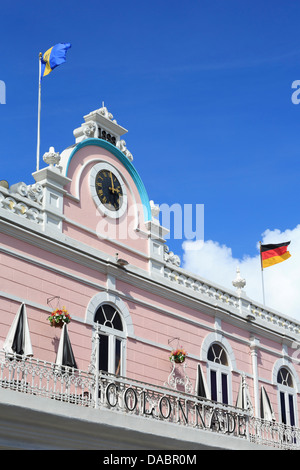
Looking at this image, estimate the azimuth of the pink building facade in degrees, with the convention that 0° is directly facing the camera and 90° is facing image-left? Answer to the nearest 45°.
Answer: approximately 315°

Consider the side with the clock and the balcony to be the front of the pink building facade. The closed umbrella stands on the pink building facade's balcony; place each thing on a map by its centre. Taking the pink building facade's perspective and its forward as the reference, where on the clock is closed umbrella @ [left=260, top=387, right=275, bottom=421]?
The closed umbrella is roughly at 9 o'clock from the pink building facade.
